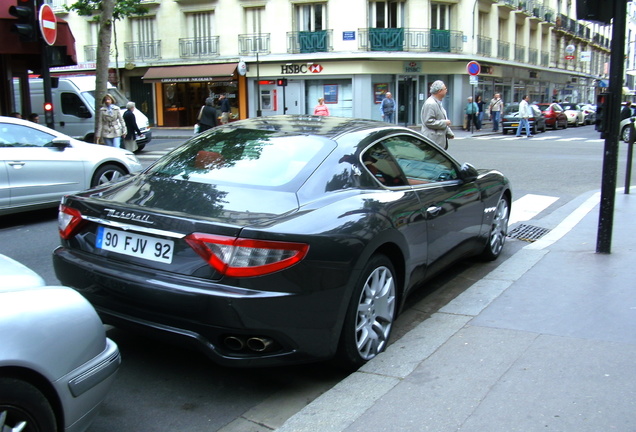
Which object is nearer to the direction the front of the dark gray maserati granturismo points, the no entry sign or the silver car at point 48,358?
the no entry sign

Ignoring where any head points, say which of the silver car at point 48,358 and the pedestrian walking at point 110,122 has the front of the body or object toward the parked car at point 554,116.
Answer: the silver car

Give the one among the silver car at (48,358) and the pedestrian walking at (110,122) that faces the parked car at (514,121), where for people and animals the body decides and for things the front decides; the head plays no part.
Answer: the silver car

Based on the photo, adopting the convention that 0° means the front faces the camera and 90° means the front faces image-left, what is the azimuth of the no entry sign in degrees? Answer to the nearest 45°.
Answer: approximately 315°

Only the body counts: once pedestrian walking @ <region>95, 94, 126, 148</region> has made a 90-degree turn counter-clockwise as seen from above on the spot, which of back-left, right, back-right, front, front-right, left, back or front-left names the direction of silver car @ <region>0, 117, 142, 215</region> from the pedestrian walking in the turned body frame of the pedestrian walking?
right

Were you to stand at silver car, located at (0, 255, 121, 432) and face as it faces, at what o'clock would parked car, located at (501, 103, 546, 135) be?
The parked car is roughly at 12 o'clock from the silver car.

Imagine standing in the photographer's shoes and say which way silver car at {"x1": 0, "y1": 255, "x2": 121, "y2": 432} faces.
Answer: facing away from the viewer and to the right of the viewer

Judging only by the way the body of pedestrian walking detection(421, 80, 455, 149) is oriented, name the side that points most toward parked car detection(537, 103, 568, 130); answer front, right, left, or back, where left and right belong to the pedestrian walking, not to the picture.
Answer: left

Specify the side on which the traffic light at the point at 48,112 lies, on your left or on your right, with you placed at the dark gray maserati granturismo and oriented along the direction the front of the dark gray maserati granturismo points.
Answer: on your left

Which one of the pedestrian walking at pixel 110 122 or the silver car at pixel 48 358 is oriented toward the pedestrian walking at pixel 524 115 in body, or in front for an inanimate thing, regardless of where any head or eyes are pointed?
the silver car

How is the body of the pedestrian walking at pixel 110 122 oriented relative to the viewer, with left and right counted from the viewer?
facing the viewer

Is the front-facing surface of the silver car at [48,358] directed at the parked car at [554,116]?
yes
